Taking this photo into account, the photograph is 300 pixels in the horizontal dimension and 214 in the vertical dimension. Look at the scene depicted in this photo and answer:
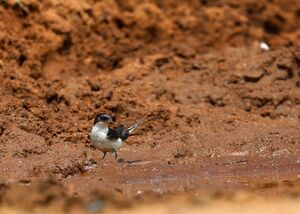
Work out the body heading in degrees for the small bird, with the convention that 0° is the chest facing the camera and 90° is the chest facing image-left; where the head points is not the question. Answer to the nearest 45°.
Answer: approximately 45°
